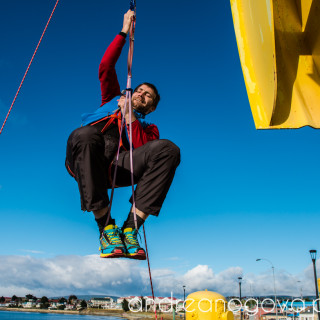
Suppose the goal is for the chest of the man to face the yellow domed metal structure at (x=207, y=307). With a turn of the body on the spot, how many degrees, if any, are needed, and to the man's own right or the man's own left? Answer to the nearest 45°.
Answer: approximately 135° to the man's own left

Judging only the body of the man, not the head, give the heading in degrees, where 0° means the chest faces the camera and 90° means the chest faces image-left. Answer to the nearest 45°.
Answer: approximately 0°

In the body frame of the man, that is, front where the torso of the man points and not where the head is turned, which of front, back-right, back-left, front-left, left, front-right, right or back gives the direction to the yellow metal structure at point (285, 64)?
front-left

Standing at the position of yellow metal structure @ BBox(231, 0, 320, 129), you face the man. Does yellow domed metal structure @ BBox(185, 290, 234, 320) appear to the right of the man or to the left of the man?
right
